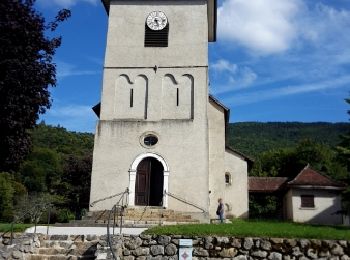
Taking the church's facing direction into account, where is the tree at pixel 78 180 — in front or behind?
behind

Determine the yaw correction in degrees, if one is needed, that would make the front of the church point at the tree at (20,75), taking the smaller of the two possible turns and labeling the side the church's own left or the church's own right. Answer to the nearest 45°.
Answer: approximately 45° to the church's own right

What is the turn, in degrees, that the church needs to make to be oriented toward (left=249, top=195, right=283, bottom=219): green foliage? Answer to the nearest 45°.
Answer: approximately 135° to its left

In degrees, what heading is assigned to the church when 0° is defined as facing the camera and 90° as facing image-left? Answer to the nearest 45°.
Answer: approximately 0°

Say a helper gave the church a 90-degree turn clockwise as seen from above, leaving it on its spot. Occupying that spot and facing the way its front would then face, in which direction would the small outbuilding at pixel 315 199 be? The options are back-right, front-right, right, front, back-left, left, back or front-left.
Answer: back-right

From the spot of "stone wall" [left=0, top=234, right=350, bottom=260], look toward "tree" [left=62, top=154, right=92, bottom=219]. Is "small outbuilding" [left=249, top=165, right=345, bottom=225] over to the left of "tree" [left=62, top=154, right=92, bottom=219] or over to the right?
right

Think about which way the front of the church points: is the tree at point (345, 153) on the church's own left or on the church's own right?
on the church's own left

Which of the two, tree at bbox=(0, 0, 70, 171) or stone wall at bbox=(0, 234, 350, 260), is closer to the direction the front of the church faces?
the stone wall

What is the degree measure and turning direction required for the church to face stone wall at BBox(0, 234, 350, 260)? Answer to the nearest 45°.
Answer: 0° — it already faces it
